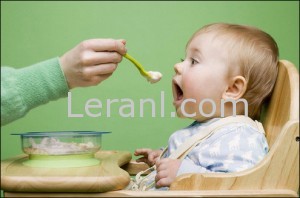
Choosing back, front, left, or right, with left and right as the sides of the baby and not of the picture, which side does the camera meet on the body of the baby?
left

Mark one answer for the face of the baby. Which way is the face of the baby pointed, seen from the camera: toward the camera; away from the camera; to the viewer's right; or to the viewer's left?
to the viewer's left

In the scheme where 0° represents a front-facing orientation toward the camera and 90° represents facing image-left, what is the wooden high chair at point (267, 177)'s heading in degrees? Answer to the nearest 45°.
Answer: approximately 90°
